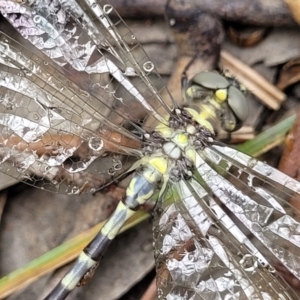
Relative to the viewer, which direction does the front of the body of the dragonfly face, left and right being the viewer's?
facing away from the viewer and to the right of the viewer
